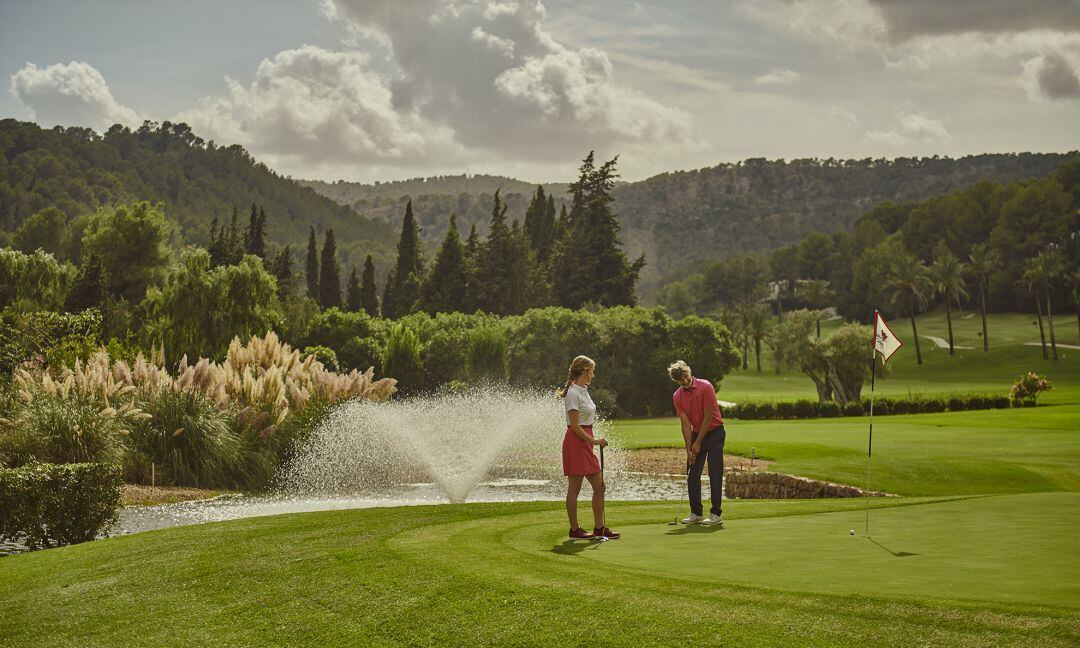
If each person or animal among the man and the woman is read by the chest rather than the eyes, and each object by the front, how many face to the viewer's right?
1

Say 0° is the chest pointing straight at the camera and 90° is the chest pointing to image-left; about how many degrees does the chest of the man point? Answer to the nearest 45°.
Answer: approximately 45°

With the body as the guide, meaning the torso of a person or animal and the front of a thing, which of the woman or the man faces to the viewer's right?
the woman

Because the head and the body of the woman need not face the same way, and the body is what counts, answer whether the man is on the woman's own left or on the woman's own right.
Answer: on the woman's own left

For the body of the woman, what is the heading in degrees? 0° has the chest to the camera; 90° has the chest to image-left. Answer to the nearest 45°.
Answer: approximately 270°

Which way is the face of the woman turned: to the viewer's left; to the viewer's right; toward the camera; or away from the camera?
to the viewer's right

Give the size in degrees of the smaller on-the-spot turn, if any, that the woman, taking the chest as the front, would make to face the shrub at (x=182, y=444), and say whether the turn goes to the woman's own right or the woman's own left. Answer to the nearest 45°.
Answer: approximately 135° to the woman's own left

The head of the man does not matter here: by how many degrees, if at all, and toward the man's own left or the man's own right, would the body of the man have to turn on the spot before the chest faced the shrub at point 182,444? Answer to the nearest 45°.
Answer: approximately 90° to the man's own right

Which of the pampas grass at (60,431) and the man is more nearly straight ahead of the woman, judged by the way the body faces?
the man
